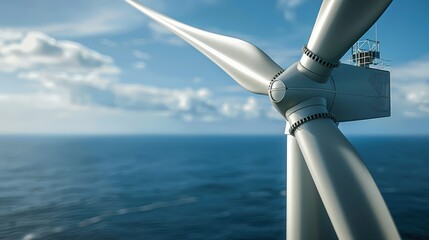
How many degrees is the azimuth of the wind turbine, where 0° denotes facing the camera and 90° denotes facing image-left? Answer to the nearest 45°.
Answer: approximately 45°
